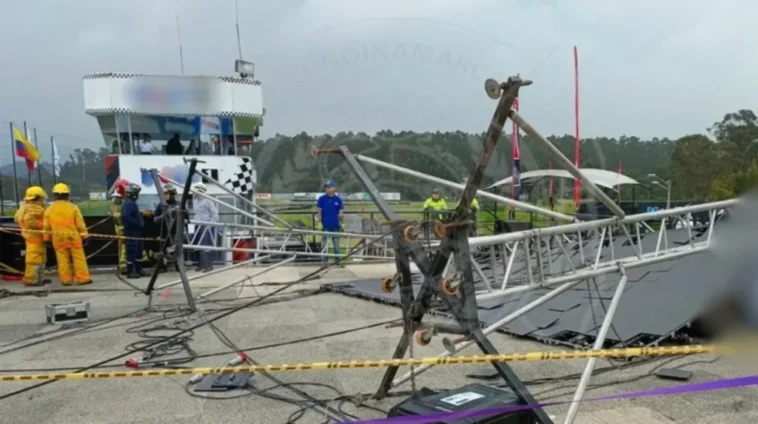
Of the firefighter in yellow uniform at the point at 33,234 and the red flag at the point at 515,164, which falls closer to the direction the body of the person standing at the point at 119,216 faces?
the red flag

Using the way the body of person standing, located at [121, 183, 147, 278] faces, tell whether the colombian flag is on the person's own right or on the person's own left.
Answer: on the person's own left

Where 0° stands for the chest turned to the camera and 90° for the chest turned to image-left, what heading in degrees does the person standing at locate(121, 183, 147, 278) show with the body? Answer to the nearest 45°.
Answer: approximately 270°

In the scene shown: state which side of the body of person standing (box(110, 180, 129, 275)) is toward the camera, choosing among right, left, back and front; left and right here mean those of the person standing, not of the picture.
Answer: right

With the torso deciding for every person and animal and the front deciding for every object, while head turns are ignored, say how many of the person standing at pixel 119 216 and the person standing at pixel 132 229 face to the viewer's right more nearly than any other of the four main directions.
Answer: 2

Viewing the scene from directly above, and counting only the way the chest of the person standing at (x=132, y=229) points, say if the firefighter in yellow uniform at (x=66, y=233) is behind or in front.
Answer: behind

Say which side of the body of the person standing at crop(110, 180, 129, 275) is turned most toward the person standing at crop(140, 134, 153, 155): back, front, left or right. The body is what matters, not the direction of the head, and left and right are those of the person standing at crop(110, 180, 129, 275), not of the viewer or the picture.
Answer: left
